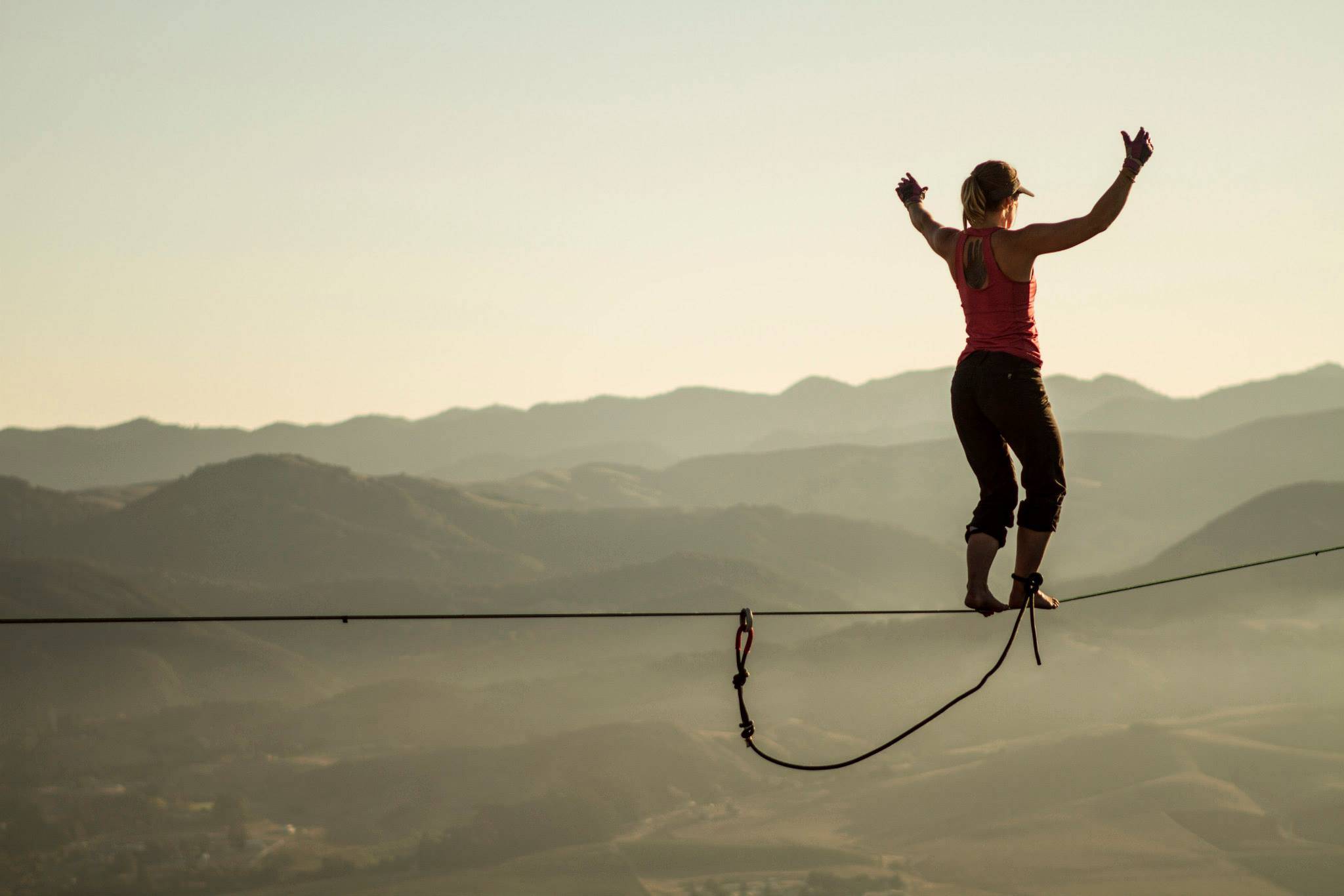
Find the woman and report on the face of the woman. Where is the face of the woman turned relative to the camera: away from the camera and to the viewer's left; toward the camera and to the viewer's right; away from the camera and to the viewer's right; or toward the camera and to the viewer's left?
away from the camera and to the viewer's right

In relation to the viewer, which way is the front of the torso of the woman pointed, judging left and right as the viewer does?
facing away from the viewer and to the right of the viewer
